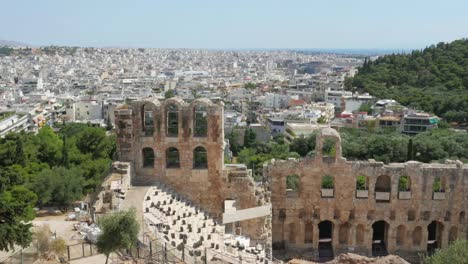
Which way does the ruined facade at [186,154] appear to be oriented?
toward the camera

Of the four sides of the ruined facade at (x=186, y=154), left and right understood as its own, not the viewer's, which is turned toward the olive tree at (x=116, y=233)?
front

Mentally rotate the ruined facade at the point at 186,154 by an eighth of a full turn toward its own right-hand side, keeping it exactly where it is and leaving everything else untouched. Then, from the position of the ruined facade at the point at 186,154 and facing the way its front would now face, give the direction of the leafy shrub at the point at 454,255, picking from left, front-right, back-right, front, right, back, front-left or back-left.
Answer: left

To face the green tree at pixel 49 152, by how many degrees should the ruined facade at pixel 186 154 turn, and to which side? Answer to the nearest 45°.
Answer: approximately 135° to its right

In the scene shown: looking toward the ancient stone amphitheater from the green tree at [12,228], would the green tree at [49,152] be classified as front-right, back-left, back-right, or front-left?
front-left

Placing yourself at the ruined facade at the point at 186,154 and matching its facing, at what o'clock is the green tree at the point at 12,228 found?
The green tree is roughly at 1 o'clock from the ruined facade.
